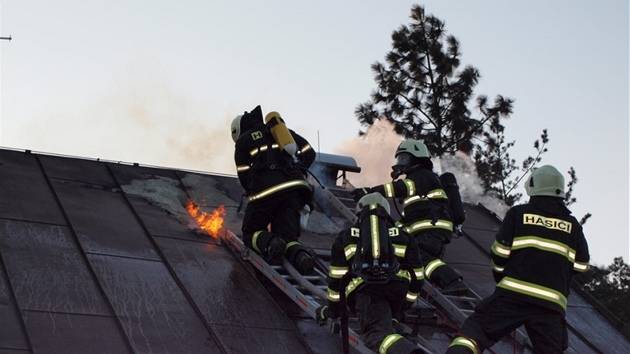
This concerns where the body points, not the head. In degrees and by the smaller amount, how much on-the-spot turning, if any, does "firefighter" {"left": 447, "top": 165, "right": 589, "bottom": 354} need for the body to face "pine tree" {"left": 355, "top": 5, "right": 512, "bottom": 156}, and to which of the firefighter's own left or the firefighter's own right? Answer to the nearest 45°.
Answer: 0° — they already face it

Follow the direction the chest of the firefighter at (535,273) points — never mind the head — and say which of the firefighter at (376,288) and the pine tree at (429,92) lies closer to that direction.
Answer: the pine tree

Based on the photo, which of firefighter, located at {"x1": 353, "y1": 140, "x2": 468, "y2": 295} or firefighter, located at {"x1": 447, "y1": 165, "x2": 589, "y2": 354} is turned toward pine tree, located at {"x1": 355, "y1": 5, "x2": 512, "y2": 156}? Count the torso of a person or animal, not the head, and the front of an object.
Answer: firefighter, located at {"x1": 447, "y1": 165, "x2": 589, "y2": 354}

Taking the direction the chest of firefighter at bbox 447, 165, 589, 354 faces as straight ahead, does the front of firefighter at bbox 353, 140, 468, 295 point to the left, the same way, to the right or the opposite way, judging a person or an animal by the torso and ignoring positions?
to the left

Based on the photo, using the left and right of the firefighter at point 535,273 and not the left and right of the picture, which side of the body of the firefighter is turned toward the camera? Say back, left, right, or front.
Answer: back

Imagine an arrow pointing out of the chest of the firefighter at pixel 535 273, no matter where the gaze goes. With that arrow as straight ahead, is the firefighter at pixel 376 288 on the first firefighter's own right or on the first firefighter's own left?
on the first firefighter's own left

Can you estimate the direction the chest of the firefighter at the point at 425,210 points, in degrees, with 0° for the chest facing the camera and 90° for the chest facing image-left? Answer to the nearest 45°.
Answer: approximately 90°

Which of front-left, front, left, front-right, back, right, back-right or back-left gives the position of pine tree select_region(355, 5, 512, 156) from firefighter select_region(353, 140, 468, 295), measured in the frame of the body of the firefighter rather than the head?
right

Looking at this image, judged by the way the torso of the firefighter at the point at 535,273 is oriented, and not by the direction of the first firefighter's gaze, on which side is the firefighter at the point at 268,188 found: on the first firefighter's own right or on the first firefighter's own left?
on the first firefighter's own left

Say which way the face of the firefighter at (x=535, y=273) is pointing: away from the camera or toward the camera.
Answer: away from the camera

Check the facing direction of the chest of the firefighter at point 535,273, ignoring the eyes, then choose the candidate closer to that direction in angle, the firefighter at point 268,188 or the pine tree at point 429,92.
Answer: the pine tree
